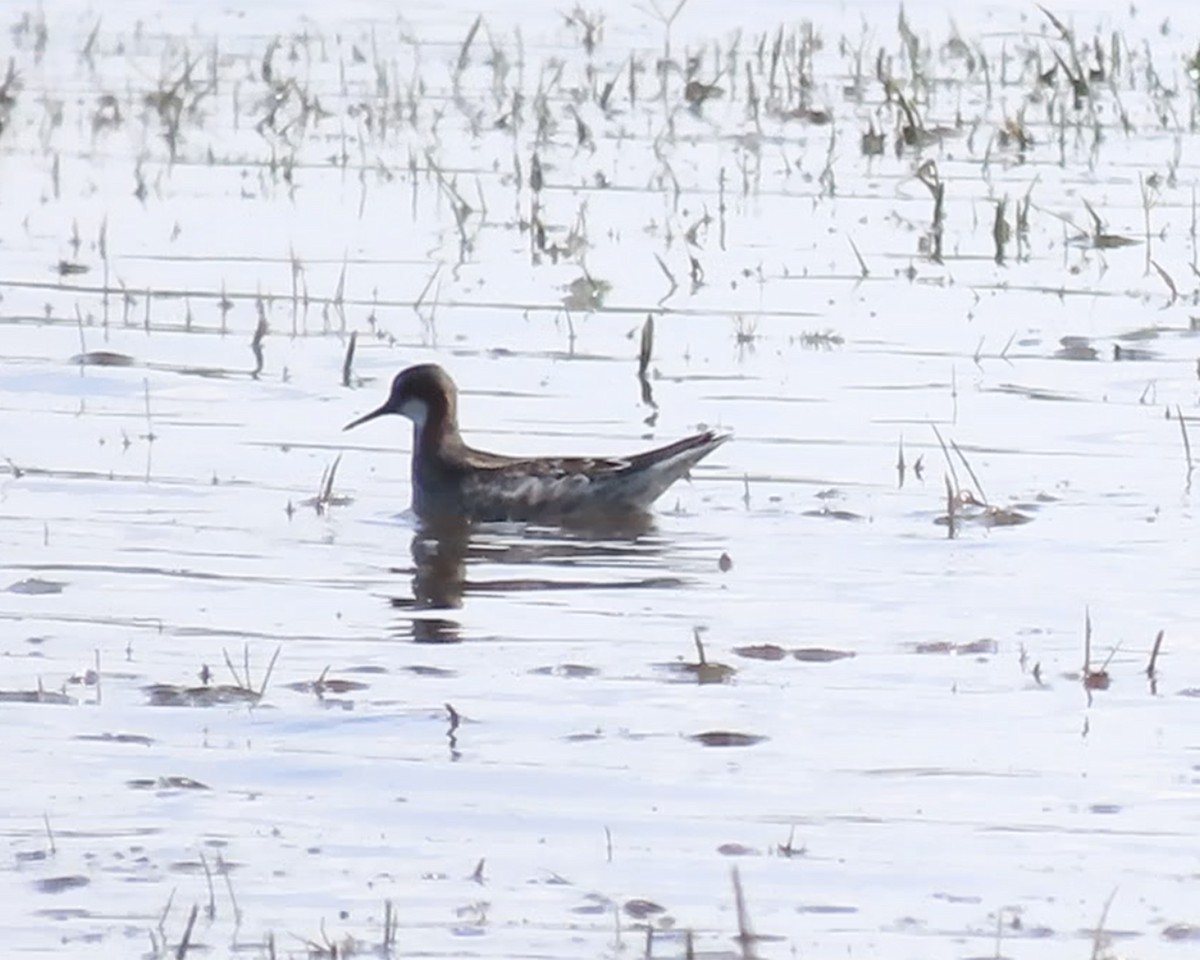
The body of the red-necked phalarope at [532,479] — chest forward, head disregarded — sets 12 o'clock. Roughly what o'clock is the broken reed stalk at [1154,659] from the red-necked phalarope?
The broken reed stalk is roughly at 8 o'clock from the red-necked phalarope.

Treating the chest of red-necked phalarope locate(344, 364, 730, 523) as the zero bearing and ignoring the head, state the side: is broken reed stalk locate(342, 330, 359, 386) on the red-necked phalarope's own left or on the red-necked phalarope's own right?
on the red-necked phalarope's own right

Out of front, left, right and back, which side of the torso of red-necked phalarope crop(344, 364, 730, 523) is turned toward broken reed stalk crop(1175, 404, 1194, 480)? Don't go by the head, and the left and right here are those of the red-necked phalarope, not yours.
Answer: back

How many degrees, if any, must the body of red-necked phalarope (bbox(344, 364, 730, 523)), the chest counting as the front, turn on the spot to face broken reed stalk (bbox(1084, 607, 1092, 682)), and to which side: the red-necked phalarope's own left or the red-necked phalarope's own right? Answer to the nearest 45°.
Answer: approximately 135° to the red-necked phalarope's own left

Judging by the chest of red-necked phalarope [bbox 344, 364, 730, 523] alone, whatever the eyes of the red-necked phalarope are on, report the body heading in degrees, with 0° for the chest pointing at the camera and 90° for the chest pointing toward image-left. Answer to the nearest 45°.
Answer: approximately 90°

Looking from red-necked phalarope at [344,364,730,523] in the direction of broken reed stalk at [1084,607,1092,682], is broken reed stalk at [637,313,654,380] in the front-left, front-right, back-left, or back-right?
back-left

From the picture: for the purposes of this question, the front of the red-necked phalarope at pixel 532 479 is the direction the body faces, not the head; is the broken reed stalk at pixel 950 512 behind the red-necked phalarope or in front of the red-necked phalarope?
behind

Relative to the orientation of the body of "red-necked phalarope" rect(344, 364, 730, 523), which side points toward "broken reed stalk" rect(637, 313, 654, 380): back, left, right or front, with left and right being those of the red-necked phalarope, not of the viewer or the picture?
right
